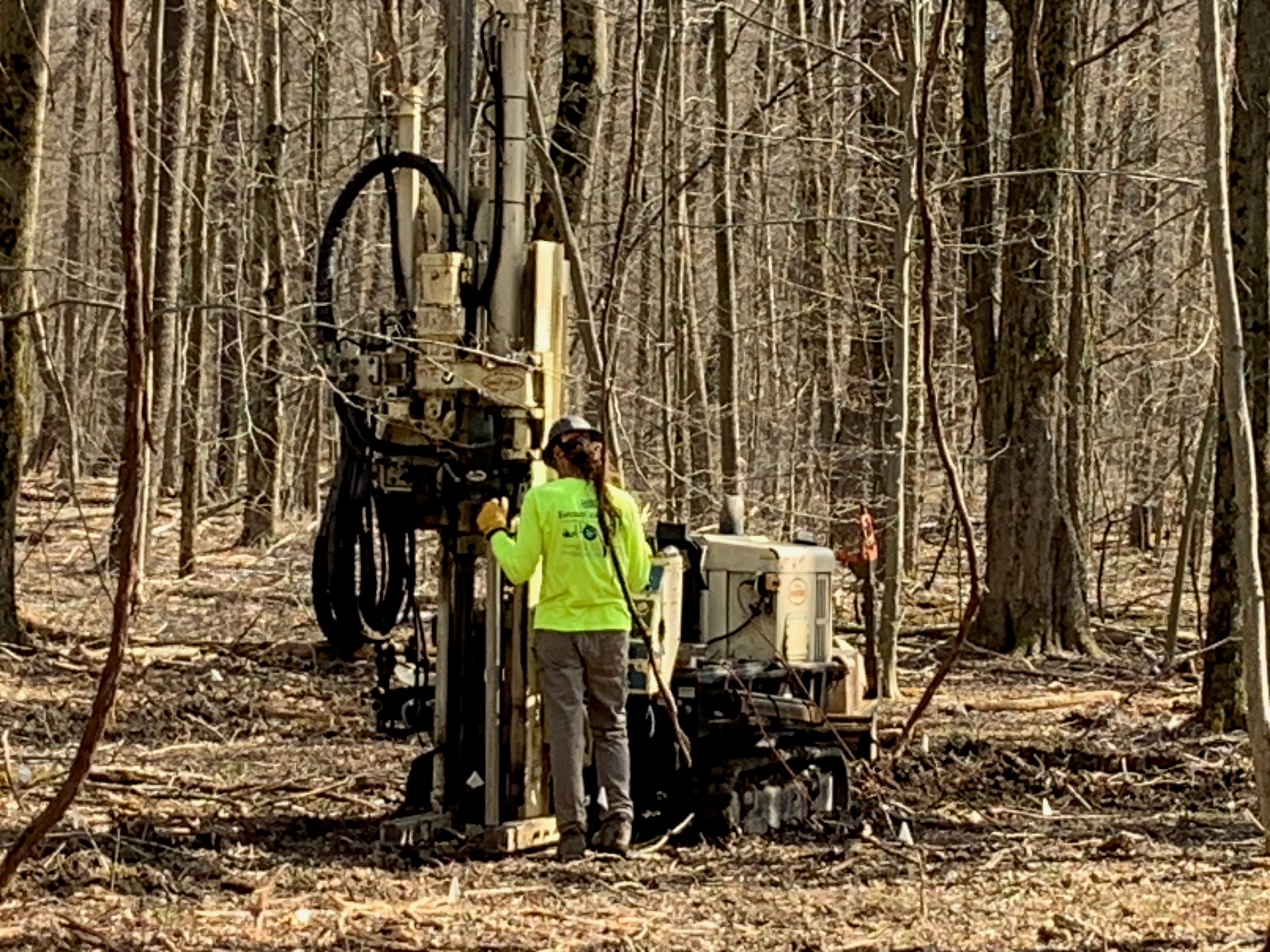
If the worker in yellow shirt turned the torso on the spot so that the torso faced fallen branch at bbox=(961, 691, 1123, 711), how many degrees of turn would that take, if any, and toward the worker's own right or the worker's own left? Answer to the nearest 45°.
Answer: approximately 45° to the worker's own right

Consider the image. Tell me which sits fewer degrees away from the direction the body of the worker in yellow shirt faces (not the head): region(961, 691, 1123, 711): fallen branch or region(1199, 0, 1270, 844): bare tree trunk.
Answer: the fallen branch

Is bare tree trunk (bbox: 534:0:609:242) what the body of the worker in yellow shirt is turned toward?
yes

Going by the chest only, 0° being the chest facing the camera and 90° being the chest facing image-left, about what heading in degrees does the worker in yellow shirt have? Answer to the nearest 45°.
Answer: approximately 180°

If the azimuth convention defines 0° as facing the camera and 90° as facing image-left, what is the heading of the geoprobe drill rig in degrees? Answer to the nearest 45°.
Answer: approximately 45°

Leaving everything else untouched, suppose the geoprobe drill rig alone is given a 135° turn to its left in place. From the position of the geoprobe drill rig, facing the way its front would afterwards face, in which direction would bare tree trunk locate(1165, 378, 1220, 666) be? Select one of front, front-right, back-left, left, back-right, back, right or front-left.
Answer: front-left

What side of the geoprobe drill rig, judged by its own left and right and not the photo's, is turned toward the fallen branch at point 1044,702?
back

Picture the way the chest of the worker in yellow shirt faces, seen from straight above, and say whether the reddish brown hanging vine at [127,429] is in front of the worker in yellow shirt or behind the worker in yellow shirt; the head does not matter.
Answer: behind

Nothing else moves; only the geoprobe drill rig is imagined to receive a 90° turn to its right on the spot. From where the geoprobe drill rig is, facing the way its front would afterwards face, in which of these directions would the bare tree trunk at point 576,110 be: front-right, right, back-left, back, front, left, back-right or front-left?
front-right

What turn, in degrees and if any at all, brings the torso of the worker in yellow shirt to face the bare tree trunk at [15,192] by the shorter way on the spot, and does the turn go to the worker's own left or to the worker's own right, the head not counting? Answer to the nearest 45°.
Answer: approximately 45° to the worker's own left

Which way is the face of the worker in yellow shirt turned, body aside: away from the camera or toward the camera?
away from the camera
